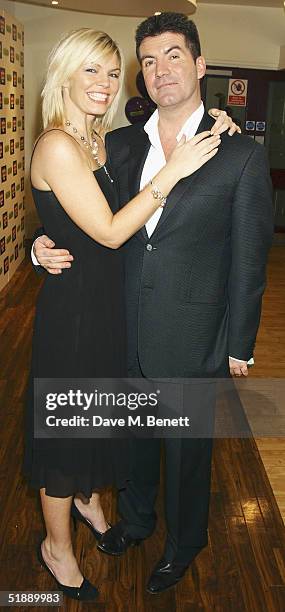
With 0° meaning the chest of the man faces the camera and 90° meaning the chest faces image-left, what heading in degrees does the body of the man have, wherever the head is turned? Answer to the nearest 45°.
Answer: approximately 45°

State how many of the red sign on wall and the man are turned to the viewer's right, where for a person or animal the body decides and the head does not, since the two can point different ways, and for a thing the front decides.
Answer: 0

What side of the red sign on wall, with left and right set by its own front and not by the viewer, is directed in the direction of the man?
front

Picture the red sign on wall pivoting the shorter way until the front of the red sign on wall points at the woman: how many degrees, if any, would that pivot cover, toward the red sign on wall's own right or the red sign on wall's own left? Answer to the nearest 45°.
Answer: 0° — it already faces them

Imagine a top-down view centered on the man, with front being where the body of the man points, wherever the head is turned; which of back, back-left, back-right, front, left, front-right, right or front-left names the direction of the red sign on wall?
back-right
